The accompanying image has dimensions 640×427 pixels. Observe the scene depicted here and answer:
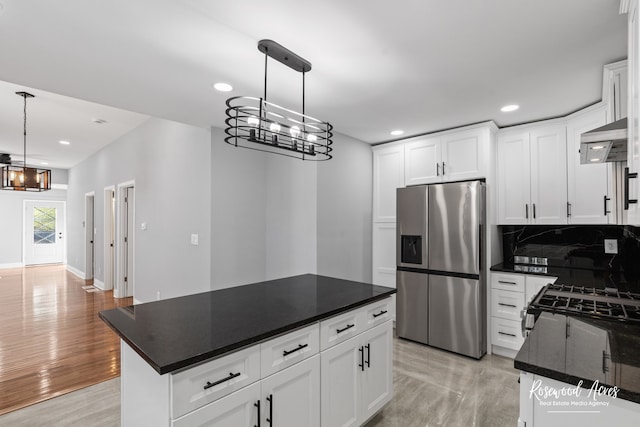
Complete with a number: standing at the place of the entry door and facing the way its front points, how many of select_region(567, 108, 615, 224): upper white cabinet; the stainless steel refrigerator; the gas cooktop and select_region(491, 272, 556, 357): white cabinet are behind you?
0

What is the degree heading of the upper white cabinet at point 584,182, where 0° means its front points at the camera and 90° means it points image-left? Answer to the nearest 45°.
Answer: approximately 45°

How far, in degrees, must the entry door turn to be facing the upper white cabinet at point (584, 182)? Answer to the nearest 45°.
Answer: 0° — it already faces it

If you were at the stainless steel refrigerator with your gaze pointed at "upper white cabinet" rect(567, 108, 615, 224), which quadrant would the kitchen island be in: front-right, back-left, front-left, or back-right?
back-right

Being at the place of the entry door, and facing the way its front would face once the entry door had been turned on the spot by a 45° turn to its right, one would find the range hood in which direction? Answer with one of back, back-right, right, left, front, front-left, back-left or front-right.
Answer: front-left

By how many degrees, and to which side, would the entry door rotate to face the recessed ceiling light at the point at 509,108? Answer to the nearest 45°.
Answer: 0° — it already faces it

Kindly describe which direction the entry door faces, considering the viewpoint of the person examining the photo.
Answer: facing the viewer

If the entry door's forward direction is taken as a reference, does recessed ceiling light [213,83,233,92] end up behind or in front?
in front

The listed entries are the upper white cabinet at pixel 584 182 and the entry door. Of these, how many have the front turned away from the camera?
0

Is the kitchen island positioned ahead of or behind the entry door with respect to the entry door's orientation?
ahead

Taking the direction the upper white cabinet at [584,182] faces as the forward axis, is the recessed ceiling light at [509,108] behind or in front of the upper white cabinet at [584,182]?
in front

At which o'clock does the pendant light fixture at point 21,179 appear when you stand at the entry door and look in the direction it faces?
The pendant light fixture is roughly at 12 o'clock from the entry door.
